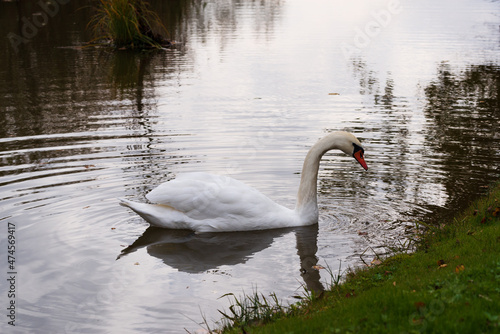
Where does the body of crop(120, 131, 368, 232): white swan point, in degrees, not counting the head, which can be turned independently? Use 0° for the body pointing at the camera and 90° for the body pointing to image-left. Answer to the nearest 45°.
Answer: approximately 270°

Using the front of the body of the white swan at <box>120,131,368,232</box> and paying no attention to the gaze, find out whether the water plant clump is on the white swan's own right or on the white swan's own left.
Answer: on the white swan's own left

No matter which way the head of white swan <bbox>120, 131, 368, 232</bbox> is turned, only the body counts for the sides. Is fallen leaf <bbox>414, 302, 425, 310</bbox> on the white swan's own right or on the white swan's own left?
on the white swan's own right

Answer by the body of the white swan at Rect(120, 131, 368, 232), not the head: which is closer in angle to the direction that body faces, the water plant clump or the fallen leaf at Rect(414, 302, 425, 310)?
the fallen leaf
